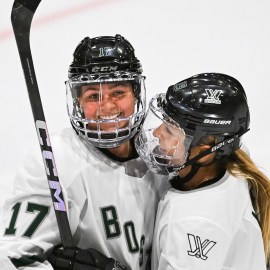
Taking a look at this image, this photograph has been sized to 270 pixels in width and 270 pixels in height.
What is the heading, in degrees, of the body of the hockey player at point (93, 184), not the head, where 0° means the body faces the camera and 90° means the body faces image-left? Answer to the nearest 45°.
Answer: approximately 315°

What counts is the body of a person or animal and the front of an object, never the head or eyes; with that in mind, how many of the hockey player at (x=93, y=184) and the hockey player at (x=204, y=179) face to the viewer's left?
1

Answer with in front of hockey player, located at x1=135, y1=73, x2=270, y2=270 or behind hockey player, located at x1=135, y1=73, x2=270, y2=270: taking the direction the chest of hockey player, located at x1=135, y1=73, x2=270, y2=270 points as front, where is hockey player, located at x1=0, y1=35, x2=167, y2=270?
in front

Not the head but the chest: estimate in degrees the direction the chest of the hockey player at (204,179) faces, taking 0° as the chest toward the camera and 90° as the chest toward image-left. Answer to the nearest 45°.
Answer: approximately 90°
